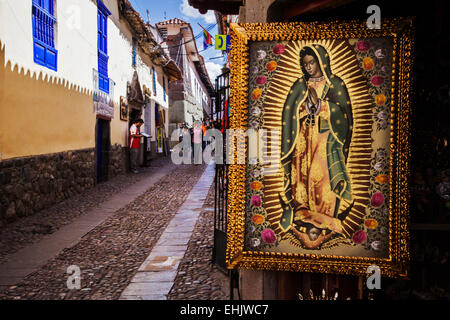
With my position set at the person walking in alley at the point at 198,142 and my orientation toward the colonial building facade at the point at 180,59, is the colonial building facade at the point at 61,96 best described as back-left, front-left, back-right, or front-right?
back-left

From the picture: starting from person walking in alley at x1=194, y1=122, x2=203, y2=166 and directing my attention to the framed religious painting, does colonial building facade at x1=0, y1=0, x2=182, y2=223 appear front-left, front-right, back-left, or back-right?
front-right

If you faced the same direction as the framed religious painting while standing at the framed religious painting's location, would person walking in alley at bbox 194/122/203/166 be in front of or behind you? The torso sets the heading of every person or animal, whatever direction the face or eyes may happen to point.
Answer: behind

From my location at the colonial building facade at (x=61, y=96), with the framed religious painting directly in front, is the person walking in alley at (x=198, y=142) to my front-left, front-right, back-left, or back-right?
back-left

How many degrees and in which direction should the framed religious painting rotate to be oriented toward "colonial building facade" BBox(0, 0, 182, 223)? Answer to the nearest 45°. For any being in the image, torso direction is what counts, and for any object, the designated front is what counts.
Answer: approximately 135° to its right

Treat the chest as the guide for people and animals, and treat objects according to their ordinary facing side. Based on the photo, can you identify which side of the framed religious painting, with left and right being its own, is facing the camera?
front

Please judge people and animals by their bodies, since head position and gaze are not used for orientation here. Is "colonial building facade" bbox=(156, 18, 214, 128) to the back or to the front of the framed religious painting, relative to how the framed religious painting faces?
to the back
